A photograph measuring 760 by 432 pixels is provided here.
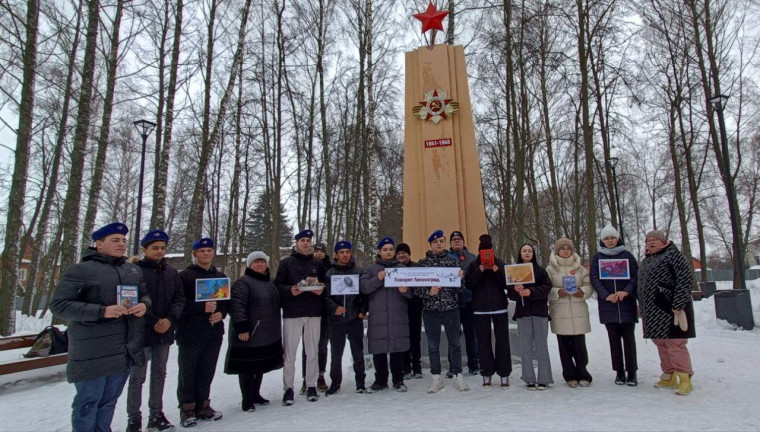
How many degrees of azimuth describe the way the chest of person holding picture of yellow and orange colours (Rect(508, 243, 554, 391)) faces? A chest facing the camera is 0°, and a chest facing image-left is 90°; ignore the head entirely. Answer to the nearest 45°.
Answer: approximately 0°

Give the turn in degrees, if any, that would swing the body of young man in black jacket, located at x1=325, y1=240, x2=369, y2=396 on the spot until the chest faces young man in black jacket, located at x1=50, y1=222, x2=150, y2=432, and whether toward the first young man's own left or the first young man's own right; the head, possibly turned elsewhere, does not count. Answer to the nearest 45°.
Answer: approximately 45° to the first young man's own right

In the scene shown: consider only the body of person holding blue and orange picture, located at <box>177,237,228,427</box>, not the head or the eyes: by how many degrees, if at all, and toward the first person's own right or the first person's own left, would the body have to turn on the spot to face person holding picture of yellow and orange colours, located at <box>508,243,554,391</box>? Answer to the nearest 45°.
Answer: approximately 45° to the first person's own left

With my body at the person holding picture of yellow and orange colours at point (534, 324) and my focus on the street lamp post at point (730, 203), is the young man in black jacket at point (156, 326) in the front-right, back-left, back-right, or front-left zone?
back-left

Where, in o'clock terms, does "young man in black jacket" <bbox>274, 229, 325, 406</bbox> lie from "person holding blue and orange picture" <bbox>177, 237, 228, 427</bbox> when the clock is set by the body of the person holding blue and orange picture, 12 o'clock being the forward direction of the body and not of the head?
The young man in black jacket is roughly at 10 o'clock from the person holding blue and orange picture.

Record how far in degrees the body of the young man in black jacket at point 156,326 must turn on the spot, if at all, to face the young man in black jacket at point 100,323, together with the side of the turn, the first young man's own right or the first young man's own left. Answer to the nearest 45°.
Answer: approximately 90° to the first young man's own right

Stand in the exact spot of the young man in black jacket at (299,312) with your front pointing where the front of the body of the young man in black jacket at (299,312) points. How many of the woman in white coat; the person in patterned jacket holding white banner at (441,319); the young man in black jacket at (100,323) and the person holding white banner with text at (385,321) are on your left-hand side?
3

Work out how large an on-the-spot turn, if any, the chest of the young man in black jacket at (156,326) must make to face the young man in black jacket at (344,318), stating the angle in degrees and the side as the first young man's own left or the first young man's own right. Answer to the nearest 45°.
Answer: approximately 45° to the first young man's own left

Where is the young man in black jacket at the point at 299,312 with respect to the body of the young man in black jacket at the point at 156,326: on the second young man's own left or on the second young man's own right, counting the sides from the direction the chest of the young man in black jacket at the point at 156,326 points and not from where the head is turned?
on the second young man's own left
